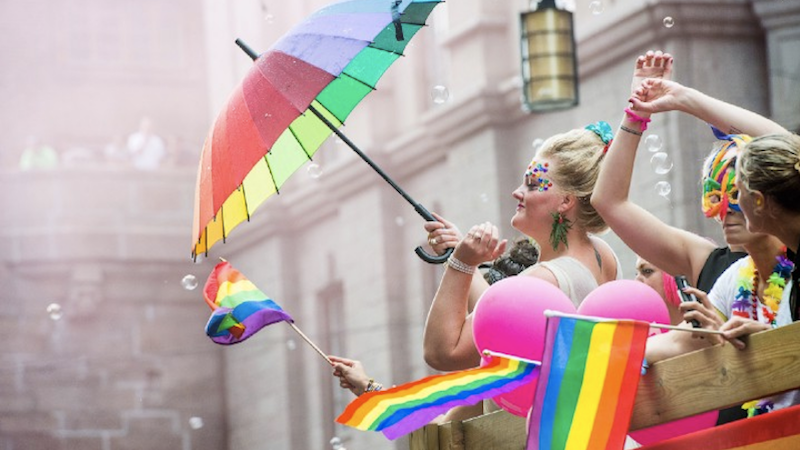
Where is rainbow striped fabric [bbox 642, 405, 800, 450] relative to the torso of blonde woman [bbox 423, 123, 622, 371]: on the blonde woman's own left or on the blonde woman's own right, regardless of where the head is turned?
on the blonde woman's own left

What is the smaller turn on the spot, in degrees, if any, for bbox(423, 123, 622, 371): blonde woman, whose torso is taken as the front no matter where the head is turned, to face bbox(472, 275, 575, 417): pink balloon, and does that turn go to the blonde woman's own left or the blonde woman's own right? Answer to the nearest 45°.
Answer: approximately 90° to the blonde woman's own left

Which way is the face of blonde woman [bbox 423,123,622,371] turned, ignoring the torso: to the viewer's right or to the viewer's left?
to the viewer's left

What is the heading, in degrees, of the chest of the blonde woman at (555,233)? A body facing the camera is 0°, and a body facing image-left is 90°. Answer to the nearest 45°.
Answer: approximately 90°

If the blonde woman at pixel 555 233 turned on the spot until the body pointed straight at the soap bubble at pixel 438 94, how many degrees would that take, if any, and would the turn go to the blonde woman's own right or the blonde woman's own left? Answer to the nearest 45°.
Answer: approximately 90° to the blonde woman's own right
